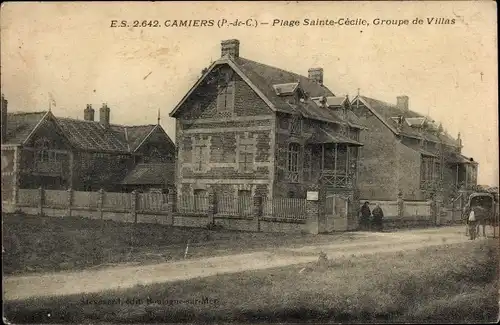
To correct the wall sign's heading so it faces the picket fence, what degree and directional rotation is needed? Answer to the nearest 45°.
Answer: approximately 135° to its right

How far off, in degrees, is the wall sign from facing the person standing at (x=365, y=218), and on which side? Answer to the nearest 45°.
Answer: approximately 135° to its left
